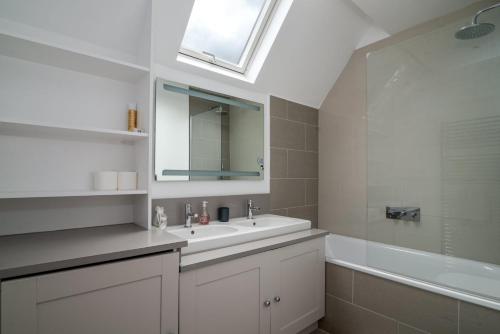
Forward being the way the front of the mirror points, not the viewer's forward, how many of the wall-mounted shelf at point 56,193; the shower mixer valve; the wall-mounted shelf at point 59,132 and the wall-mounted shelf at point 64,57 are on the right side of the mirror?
3

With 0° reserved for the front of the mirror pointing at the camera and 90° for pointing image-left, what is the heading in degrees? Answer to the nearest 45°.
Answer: approximately 315°

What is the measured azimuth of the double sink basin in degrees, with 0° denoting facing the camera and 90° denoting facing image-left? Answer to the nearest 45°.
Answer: approximately 315°

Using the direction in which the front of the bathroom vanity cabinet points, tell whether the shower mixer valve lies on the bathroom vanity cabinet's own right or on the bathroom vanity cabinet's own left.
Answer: on the bathroom vanity cabinet's own left

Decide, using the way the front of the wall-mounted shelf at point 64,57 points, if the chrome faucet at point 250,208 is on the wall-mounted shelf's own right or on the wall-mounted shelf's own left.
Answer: on the wall-mounted shelf's own left
